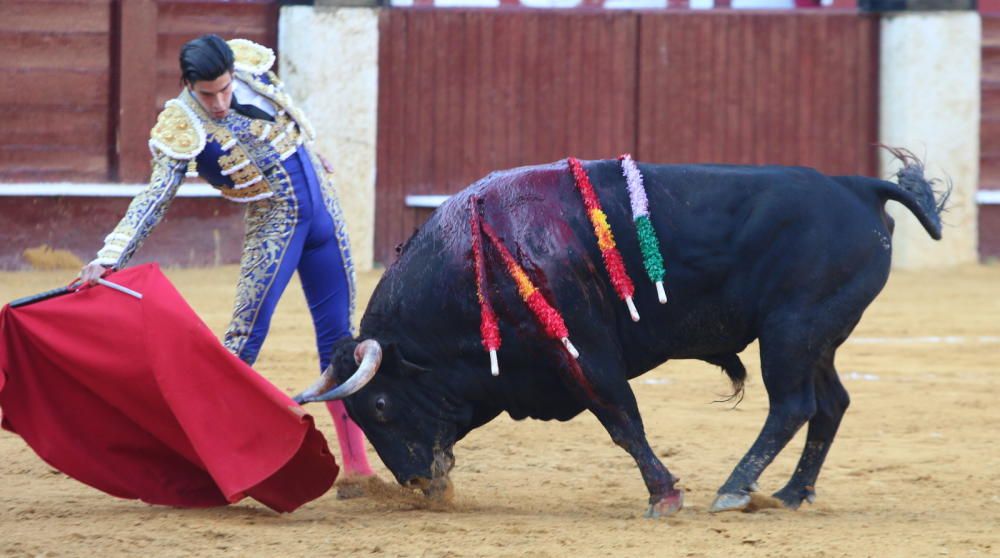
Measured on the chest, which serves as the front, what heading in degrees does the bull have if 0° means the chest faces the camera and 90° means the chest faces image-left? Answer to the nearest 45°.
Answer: approximately 90°
